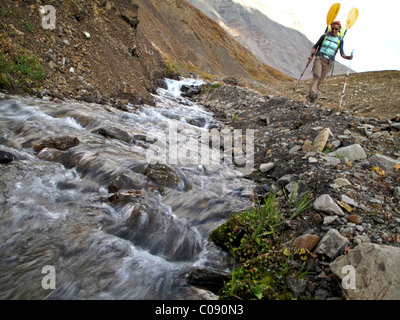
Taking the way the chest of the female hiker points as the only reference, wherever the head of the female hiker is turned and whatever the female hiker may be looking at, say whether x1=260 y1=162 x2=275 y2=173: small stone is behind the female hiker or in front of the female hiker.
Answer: in front

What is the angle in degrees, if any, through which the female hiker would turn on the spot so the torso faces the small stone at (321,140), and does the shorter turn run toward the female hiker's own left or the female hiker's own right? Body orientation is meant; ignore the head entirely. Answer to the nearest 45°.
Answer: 0° — they already face it

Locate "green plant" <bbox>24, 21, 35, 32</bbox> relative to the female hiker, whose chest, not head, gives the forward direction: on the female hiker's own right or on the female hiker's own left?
on the female hiker's own right

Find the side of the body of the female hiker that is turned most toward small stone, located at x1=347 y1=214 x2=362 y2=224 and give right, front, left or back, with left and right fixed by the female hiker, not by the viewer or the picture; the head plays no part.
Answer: front

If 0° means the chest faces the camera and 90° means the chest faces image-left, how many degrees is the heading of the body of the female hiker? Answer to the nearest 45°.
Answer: approximately 0°

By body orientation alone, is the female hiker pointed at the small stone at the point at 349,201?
yes

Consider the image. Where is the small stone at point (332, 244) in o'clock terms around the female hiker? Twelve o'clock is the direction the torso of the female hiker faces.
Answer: The small stone is roughly at 12 o'clock from the female hiker.

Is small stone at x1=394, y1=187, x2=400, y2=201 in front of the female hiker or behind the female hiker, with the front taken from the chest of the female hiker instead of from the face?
in front

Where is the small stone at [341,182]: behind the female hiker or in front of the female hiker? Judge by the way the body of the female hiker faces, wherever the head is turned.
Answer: in front

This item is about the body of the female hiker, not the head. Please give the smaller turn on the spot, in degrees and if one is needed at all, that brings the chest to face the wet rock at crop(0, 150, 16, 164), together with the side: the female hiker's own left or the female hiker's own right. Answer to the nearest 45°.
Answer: approximately 45° to the female hiker's own right

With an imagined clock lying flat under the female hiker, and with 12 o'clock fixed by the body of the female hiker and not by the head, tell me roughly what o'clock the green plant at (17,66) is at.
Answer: The green plant is roughly at 2 o'clock from the female hiker.
